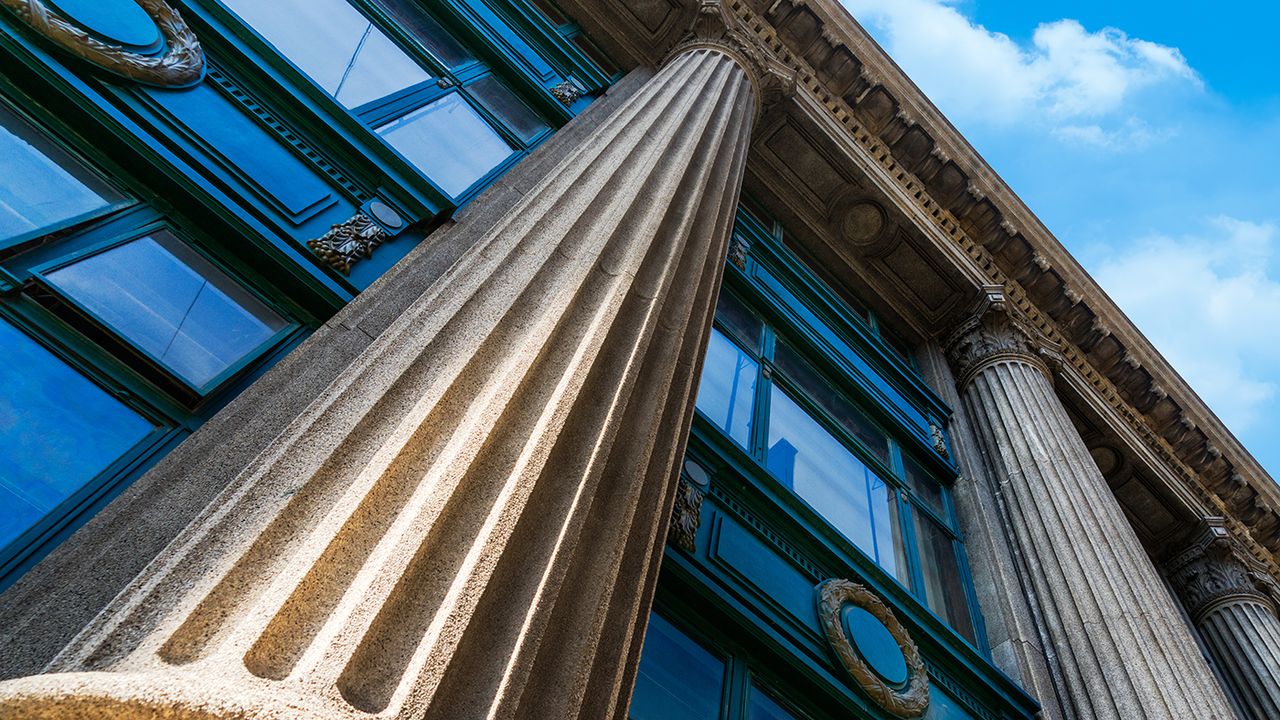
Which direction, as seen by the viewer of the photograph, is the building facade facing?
facing the viewer and to the right of the viewer
